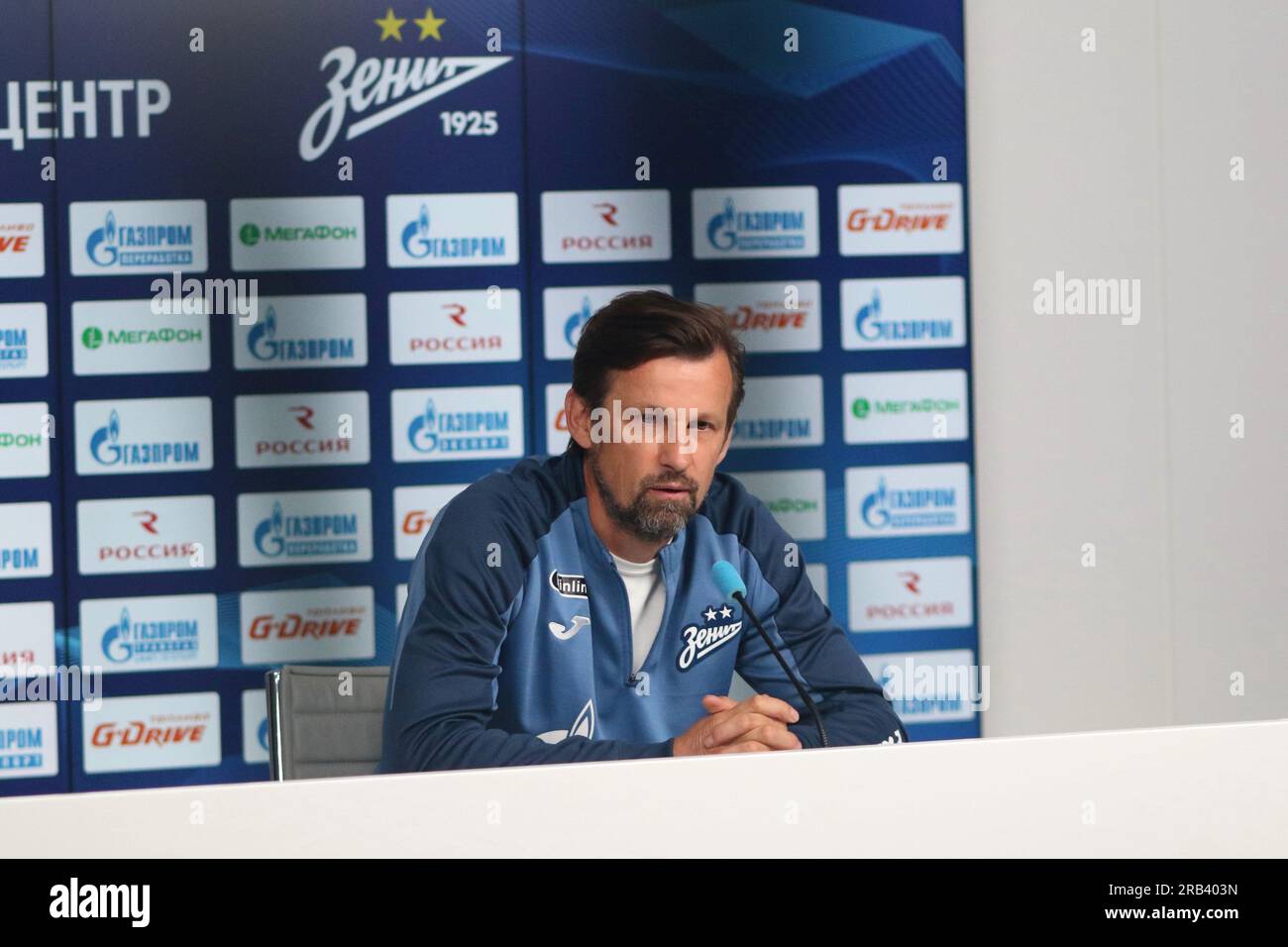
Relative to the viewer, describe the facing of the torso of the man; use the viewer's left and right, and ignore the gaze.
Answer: facing the viewer and to the right of the viewer
